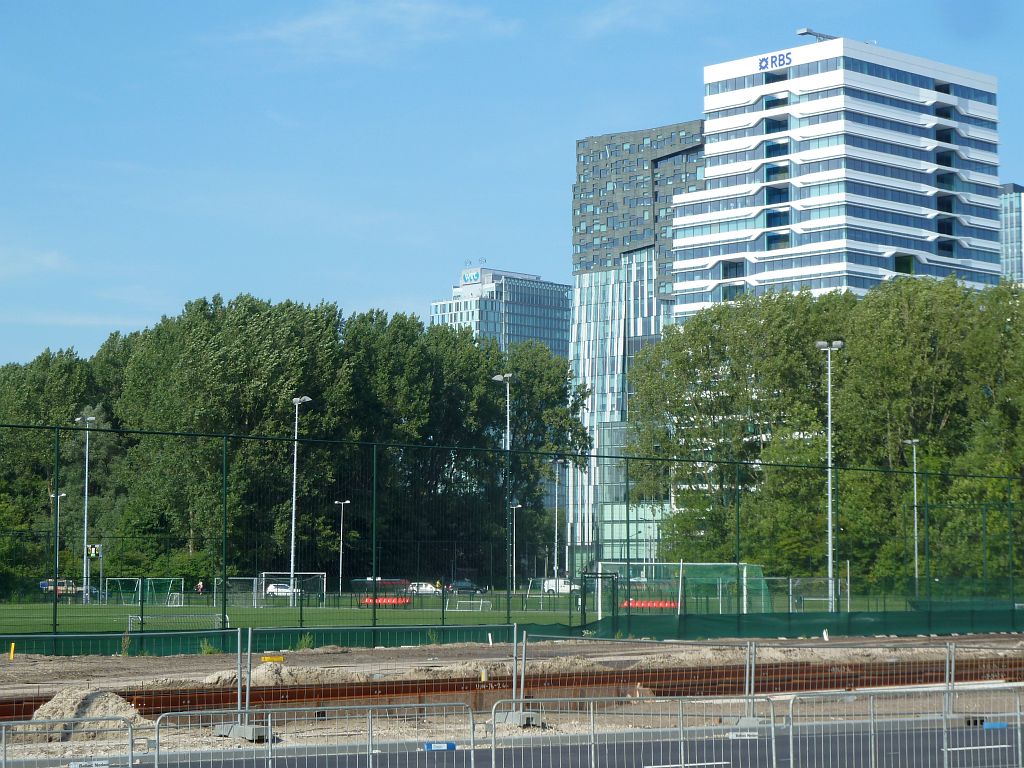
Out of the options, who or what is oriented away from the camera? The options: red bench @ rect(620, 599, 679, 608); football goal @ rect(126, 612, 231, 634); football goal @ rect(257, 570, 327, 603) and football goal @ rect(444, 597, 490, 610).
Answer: football goal @ rect(126, 612, 231, 634)

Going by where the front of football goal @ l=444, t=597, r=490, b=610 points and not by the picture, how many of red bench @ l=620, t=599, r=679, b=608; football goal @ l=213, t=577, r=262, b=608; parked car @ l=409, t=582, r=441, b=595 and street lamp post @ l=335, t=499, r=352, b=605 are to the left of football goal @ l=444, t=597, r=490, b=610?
1

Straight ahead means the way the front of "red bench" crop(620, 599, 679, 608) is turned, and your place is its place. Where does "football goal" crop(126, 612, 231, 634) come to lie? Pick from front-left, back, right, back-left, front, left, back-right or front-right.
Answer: right

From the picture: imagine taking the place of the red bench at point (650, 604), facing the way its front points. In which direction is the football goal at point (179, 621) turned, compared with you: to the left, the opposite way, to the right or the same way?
the opposite way

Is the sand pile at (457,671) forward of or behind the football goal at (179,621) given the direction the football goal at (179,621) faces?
behind

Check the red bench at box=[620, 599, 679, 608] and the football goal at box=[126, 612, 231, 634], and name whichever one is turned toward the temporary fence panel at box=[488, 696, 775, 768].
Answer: the red bench

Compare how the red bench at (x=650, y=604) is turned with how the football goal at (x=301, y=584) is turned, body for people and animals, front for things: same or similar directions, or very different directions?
same or similar directions

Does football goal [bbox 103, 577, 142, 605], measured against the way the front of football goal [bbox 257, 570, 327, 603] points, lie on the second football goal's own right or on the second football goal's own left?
on the second football goal's own right

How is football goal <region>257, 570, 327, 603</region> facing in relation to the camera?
toward the camera

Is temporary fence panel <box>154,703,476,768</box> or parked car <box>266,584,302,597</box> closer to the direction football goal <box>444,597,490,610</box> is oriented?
the temporary fence panel

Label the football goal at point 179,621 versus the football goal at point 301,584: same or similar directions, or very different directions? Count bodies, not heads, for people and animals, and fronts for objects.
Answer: very different directions

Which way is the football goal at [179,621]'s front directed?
away from the camera

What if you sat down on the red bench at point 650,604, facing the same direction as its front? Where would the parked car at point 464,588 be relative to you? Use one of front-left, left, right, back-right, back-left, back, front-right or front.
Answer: right

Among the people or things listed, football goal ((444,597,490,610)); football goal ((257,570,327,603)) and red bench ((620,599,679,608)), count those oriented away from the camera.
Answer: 0

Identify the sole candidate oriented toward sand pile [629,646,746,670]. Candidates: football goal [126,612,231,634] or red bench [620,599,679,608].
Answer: the red bench
